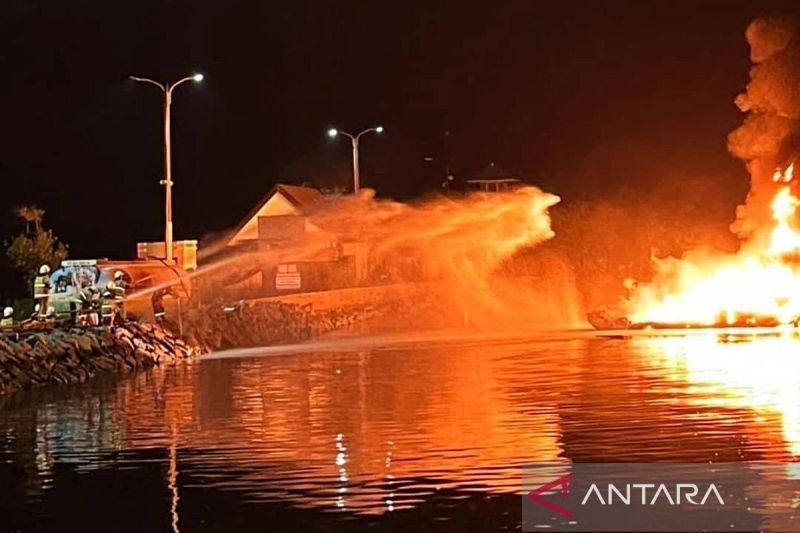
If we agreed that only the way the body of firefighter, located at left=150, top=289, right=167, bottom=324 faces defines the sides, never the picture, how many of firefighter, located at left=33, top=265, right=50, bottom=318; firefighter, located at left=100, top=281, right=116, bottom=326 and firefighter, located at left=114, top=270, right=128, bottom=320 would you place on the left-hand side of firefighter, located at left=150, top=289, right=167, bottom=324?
0

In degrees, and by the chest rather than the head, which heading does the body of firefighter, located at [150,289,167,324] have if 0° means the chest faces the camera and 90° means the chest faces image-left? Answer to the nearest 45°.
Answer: approximately 270°

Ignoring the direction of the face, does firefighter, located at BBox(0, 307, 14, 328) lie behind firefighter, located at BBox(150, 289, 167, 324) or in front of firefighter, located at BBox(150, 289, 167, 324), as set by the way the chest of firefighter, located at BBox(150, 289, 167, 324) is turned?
behind

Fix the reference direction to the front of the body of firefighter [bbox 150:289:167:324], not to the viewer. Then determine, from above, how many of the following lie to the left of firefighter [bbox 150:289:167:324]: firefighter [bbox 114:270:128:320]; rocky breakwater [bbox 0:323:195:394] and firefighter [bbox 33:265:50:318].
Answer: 0
